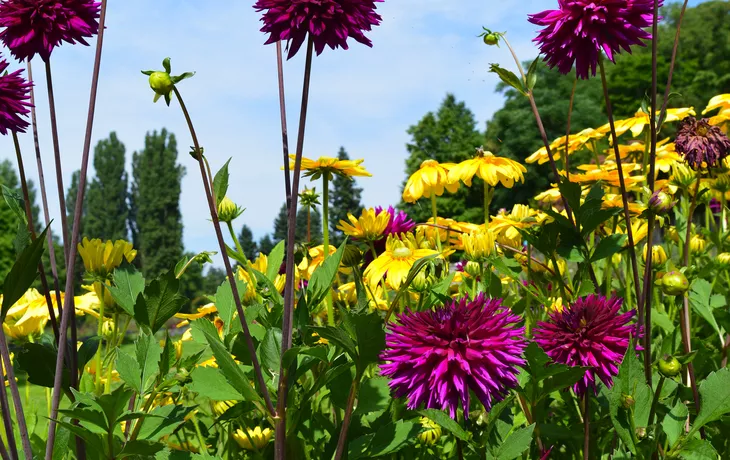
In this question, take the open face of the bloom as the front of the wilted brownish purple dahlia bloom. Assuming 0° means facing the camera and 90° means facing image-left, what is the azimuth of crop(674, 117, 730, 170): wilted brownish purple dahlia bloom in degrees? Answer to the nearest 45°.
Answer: approximately 0°

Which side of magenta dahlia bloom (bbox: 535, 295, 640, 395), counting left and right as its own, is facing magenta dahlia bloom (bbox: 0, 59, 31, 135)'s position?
right

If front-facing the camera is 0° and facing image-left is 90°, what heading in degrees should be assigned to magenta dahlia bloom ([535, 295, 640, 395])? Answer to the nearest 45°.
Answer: approximately 0°

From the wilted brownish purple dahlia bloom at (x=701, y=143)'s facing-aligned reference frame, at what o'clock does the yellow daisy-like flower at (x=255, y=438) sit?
The yellow daisy-like flower is roughly at 2 o'clock from the wilted brownish purple dahlia bloom.

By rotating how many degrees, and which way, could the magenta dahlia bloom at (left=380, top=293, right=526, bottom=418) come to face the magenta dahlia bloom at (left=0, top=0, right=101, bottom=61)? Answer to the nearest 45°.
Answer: approximately 90° to its right

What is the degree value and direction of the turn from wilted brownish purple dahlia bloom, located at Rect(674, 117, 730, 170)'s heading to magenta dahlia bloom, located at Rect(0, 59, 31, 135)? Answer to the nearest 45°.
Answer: approximately 45° to its right

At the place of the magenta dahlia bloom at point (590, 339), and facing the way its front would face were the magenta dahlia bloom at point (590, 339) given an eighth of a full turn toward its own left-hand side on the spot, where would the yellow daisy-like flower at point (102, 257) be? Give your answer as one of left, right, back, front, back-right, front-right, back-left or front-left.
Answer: back-right

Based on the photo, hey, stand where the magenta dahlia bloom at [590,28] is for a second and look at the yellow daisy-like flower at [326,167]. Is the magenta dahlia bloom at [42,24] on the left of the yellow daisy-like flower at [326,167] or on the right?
left
